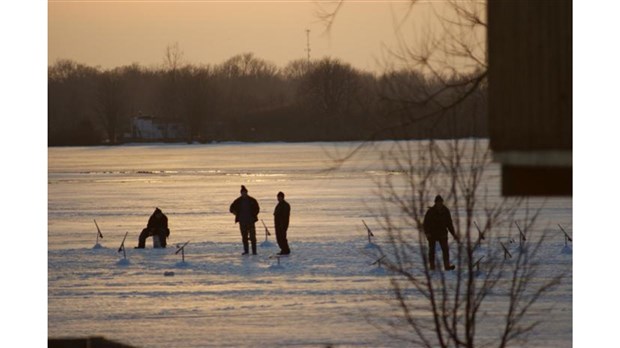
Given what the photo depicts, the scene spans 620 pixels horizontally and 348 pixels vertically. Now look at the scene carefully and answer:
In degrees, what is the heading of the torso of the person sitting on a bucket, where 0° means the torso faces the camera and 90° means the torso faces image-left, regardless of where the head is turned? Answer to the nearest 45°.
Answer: approximately 45°

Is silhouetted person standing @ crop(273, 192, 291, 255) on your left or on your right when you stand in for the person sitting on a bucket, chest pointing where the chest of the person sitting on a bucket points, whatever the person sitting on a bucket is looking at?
on your left
